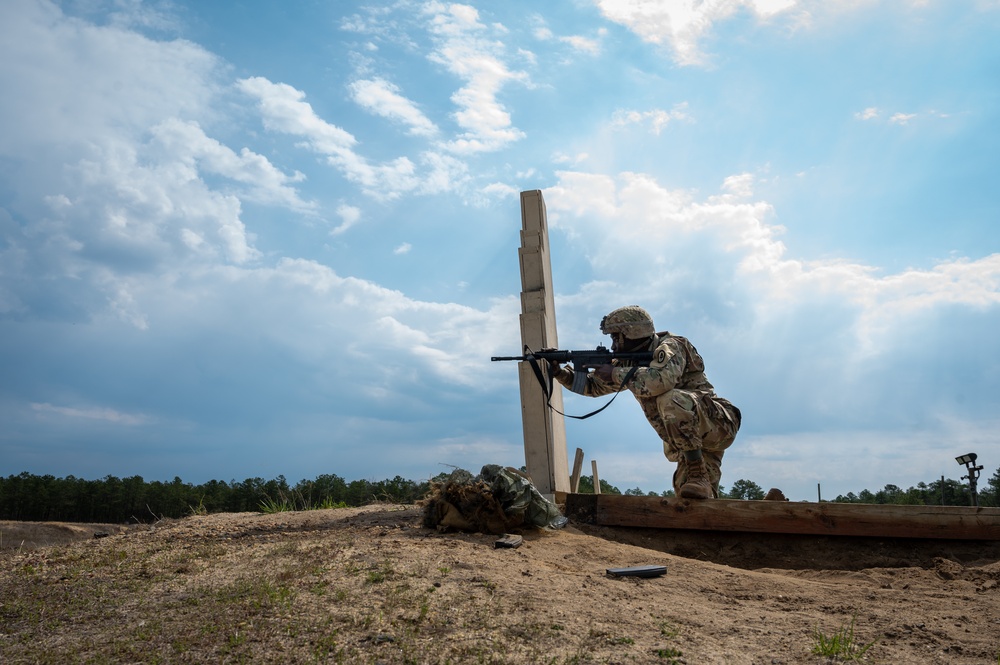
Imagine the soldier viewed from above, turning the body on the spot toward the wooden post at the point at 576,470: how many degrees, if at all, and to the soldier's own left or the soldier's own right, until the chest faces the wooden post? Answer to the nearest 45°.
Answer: approximately 45° to the soldier's own right

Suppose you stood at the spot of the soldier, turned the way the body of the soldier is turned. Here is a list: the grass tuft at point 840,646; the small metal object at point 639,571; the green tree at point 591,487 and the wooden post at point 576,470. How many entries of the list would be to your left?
2

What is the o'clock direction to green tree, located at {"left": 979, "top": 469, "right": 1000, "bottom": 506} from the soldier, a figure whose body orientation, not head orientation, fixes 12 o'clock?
The green tree is roughly at 4 o'clock from the soldier.

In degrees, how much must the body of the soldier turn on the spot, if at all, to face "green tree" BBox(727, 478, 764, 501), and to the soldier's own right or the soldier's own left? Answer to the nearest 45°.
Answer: approximately 90° to the soldier's own right

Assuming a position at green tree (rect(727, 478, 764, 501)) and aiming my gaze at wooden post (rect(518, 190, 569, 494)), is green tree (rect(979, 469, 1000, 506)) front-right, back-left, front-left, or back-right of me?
back-left

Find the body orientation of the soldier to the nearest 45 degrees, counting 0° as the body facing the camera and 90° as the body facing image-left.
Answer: approximately 90°

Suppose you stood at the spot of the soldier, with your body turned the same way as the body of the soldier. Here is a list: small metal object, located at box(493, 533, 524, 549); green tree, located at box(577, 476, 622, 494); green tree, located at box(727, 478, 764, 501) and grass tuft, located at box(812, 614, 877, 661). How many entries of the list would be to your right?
2

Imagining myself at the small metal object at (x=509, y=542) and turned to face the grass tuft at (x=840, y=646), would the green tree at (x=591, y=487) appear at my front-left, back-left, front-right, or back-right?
back-left

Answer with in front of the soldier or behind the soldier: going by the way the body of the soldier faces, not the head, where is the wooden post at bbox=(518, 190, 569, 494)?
in front

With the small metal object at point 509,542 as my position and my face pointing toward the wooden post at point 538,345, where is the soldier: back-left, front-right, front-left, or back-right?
front-right

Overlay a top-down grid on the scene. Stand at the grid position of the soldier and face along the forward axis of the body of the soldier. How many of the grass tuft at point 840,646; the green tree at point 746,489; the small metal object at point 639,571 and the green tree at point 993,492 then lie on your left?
2

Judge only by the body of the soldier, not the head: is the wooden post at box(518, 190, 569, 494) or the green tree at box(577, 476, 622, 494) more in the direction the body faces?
the wooden post

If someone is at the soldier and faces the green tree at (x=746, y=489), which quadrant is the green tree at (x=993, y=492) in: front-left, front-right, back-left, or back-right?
front-right

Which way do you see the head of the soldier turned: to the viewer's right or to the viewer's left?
to the viewer's left

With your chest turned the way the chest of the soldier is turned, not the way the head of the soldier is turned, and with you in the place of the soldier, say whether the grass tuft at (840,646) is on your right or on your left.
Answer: on your left
